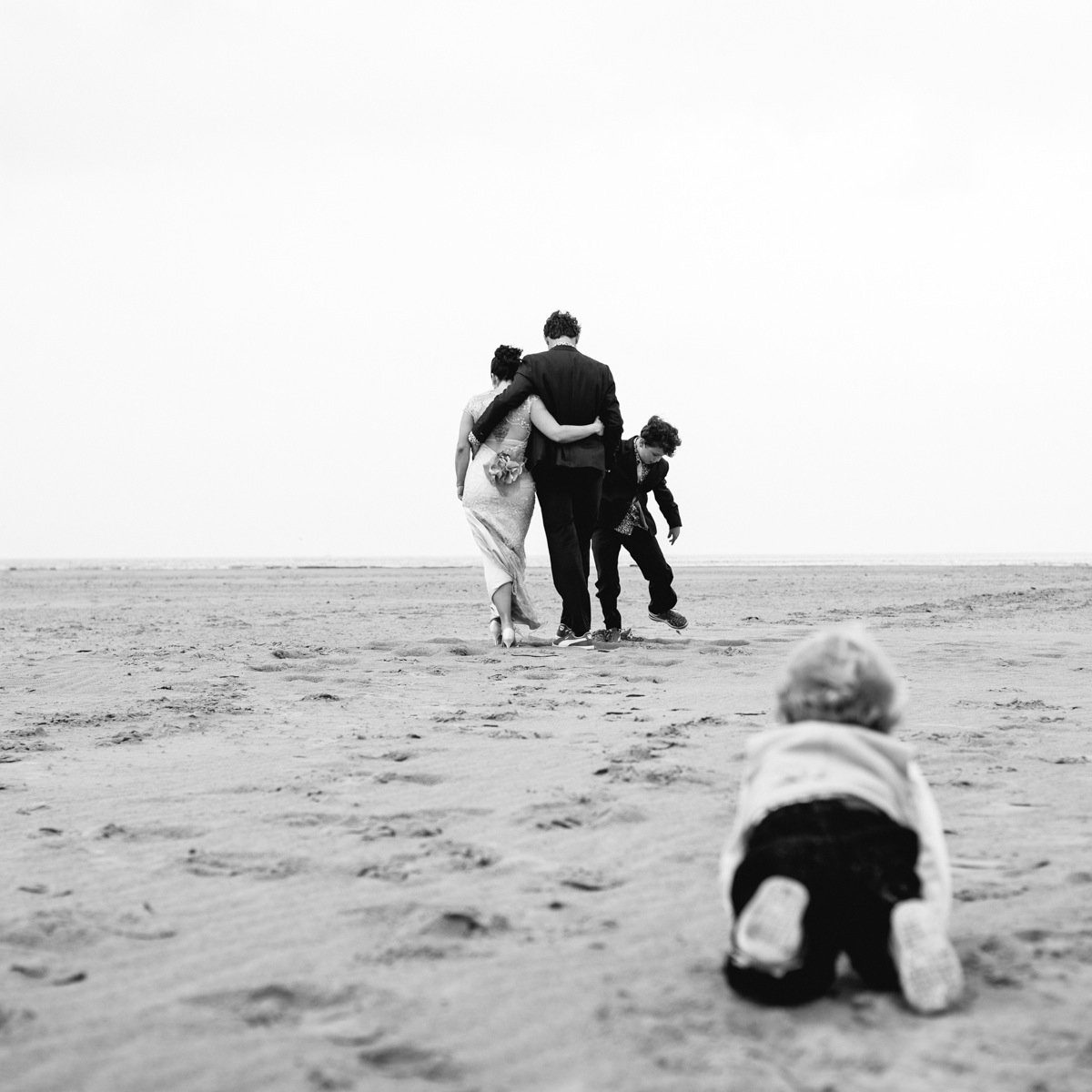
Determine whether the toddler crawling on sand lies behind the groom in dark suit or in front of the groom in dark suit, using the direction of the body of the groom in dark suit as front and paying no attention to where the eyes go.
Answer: behind

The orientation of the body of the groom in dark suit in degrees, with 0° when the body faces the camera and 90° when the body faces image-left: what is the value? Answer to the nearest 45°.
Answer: approximately 180°

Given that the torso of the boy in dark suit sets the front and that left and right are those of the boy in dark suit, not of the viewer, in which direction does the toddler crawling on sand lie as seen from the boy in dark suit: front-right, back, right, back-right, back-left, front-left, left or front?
front-right

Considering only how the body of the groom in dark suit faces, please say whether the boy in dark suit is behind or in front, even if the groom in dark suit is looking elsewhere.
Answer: in front

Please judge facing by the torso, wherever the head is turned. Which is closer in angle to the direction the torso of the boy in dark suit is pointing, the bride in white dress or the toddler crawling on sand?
the toddler crawling on sand

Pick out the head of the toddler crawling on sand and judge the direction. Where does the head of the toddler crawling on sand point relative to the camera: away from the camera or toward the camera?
away from the camera

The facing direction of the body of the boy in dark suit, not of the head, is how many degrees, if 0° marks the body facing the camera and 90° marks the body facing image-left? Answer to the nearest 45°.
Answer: approximately 315°

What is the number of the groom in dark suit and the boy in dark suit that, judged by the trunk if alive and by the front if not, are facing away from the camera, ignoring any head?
1
